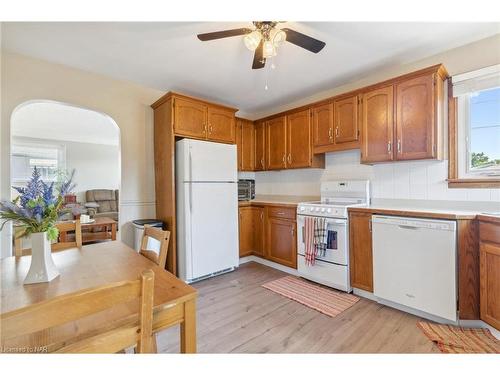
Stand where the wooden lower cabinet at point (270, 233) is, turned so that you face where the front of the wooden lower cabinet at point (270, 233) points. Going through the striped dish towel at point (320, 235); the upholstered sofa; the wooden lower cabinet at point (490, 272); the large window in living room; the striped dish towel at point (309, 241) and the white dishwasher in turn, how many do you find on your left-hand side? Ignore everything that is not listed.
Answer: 4

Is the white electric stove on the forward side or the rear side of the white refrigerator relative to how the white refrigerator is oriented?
on the forward side

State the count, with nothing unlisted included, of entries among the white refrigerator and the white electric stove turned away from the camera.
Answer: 0

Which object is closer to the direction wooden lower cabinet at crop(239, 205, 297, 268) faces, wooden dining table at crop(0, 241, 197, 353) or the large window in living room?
the wooden dining table

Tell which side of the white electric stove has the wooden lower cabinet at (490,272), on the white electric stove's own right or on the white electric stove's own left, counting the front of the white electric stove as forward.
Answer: on the white electric stove's own left

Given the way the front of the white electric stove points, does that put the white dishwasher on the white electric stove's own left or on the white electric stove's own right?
on the white electric stove's own left

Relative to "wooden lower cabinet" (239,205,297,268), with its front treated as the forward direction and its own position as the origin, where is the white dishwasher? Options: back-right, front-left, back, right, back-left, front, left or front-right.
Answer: left

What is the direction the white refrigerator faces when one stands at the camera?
facing the viewer and to the right of the viewer
